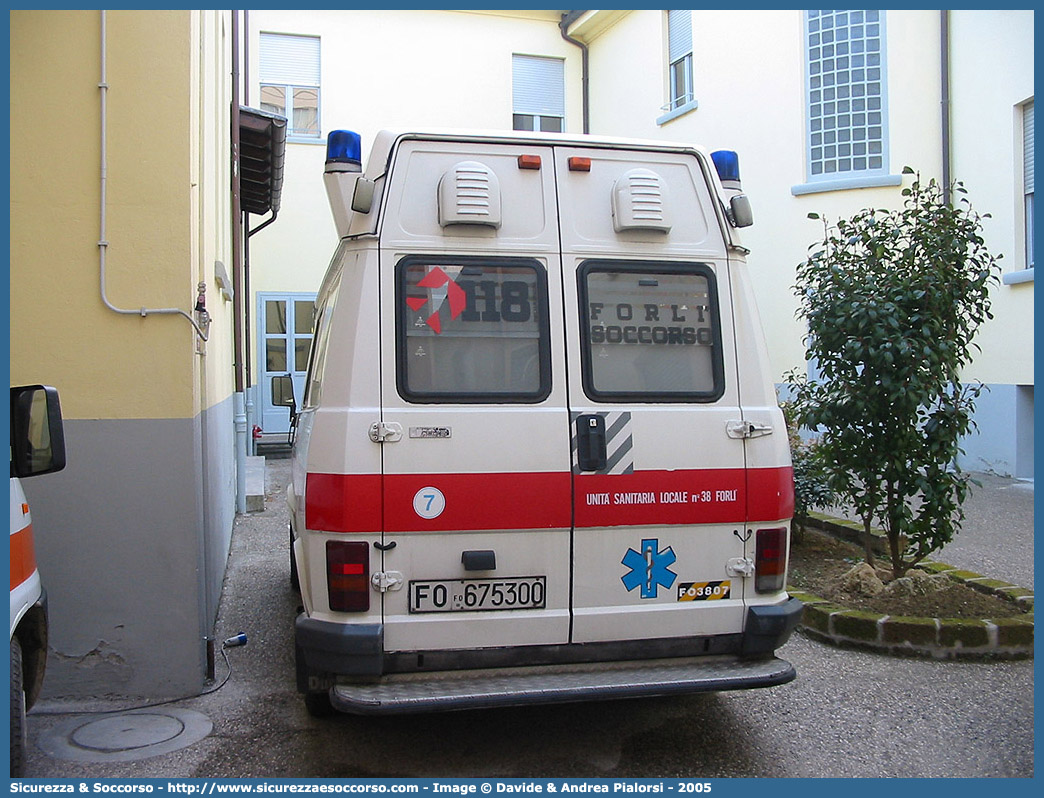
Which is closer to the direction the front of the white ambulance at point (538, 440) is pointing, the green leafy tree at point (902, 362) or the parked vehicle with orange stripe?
the green leafy tree

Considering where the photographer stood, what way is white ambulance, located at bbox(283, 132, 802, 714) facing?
facing away from the viewer

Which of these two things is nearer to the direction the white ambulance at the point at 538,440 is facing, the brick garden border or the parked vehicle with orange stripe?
the brick garden border

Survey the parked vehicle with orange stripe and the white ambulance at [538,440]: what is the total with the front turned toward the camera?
0

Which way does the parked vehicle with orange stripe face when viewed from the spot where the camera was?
facing away from the viewer and to the right of the viewer

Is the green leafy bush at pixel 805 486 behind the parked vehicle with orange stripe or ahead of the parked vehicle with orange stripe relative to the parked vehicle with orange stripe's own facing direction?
ahead
